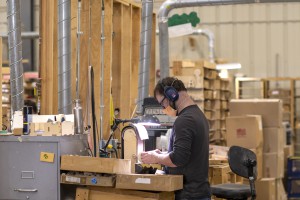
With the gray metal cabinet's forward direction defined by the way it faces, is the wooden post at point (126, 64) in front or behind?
behind

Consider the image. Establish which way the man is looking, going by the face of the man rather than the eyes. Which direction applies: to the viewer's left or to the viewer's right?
to the viewer's left

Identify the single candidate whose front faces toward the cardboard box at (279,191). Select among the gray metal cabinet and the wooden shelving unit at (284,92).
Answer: the wooden shelving unit

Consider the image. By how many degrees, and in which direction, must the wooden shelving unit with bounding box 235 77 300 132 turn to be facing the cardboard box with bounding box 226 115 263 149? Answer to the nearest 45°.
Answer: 0° — it already faces it

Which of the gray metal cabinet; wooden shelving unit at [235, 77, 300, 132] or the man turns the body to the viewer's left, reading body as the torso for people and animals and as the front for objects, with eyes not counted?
the man

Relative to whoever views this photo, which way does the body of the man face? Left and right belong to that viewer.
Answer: facing to the left of the viewer

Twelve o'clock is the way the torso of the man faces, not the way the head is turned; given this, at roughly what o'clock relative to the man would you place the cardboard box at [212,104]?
The cardboard box is roughly at 3 o'clock from the man.

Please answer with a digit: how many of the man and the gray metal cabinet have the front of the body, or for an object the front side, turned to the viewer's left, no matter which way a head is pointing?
1

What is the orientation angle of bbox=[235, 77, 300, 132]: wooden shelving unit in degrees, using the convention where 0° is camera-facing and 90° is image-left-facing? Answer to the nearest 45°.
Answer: approximately 0°
